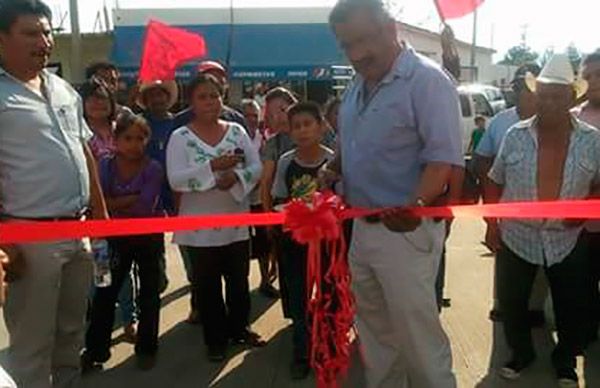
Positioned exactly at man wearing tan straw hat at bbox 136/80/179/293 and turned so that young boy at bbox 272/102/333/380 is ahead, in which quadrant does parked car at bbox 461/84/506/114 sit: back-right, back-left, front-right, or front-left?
back-left

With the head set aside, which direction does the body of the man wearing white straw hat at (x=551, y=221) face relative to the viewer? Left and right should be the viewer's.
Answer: facing the viewer

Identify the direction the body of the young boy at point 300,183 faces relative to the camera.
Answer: toward the camera

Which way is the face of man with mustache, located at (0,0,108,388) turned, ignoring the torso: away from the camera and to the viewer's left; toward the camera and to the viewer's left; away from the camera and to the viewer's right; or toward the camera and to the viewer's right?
toward the camera and to the viewer's right

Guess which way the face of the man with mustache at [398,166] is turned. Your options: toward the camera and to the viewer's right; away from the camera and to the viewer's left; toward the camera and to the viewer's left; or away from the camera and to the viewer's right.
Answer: toward the camera and to the viewer's left

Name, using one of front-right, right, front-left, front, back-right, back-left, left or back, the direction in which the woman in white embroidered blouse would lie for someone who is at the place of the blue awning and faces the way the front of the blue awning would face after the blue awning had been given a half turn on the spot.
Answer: back

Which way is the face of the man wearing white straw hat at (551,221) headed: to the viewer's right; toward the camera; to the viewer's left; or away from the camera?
toward the camera

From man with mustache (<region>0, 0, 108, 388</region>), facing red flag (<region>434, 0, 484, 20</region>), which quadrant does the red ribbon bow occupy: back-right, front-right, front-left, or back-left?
front-right

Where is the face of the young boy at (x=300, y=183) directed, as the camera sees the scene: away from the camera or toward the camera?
toward the camera

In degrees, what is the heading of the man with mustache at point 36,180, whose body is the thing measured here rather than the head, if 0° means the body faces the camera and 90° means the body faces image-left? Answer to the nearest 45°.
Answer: approximately 315°

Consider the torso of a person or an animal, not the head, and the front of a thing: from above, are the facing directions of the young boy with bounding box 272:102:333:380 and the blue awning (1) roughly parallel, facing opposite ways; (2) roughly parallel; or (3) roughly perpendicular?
roughly parallel

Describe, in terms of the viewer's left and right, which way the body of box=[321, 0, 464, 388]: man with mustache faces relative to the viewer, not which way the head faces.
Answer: facing the viewer and to the left of the viewer

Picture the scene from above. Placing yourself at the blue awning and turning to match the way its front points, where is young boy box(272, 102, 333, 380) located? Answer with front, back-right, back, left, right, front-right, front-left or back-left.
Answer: front

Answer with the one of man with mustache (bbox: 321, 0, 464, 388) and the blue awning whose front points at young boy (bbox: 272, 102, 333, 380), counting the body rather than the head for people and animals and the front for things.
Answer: the blue awning

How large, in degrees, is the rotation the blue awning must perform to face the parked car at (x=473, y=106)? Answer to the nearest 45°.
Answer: approximately 45° to its left
